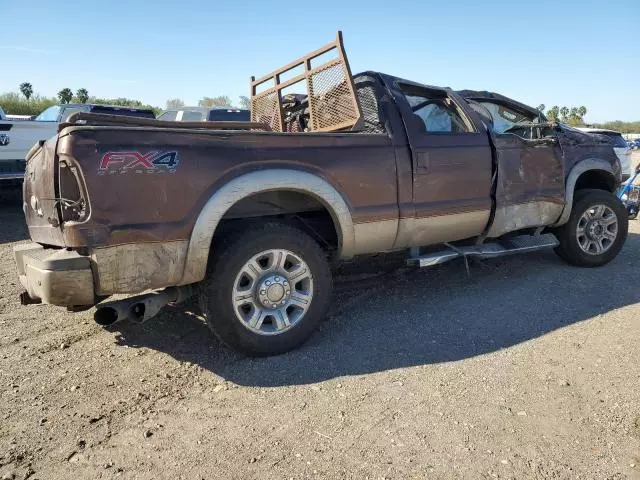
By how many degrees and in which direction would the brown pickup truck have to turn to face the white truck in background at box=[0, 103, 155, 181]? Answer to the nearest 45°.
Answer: approximately 90° to its left

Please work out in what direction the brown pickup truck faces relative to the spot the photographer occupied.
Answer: facing away from the viewer and to the right of the viewer

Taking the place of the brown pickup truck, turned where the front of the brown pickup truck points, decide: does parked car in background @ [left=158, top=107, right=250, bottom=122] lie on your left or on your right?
on your left
